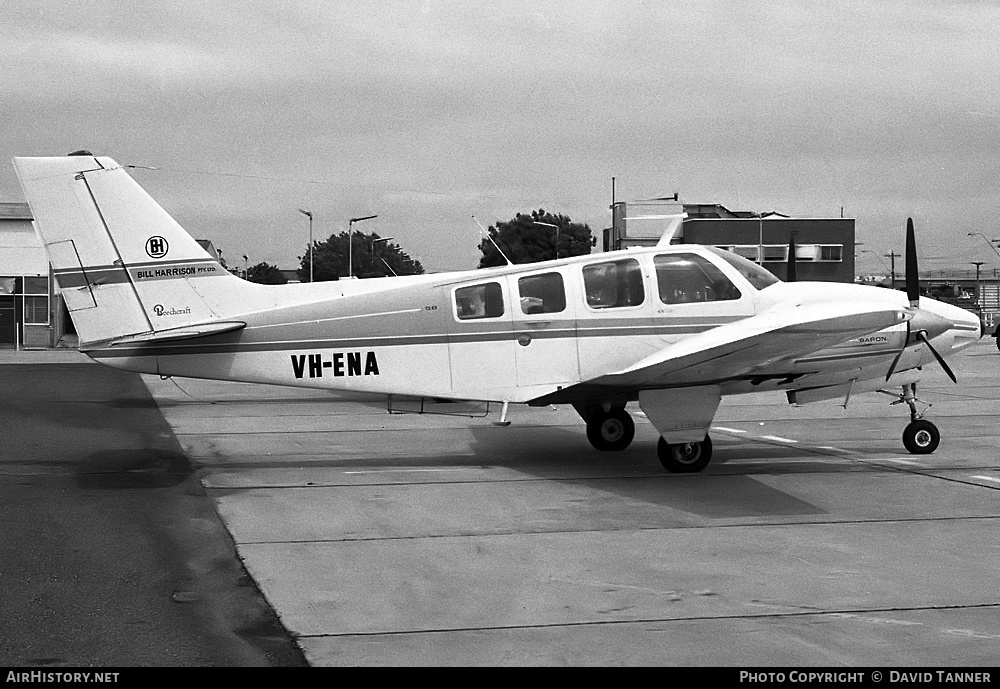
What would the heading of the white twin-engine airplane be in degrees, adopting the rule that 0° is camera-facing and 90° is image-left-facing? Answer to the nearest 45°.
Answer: approximately 270°
